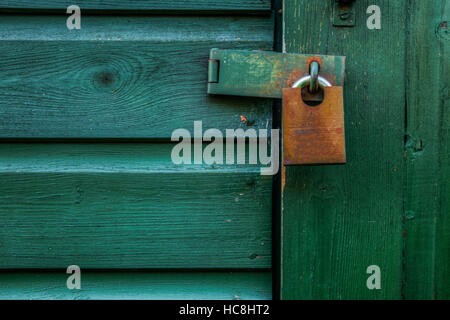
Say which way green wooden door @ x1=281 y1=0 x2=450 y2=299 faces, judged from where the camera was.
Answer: facing the viewer

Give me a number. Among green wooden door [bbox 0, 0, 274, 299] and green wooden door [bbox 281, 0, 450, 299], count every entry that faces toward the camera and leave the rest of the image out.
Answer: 2
